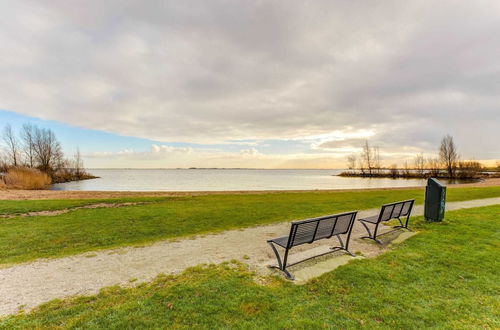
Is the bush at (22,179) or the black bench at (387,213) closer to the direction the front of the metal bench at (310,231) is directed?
the bush

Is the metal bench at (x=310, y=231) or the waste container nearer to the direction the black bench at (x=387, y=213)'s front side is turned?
the waste container

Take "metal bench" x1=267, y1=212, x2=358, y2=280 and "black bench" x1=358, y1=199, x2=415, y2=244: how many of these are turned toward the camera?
0

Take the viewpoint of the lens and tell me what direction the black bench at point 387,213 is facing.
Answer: facing away from the viewer and to the left of the viewer

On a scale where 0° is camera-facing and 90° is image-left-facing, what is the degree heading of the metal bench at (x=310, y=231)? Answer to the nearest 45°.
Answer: approximately 135°

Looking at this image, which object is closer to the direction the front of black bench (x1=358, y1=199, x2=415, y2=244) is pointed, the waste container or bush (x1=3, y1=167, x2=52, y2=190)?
the bush

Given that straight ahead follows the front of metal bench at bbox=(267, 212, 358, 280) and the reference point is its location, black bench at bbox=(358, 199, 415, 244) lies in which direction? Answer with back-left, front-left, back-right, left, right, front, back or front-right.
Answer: right

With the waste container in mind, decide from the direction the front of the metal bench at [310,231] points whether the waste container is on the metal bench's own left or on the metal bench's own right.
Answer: on the metal bench's own right

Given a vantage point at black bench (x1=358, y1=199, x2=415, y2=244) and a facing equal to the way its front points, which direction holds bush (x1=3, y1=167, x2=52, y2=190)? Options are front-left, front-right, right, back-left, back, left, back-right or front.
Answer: front-left

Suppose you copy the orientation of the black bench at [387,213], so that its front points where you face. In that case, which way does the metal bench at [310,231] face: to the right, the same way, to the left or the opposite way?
the same way

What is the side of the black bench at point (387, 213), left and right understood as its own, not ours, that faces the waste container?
right

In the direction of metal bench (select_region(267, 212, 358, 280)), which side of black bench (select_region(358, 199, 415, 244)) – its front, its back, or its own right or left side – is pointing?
left
